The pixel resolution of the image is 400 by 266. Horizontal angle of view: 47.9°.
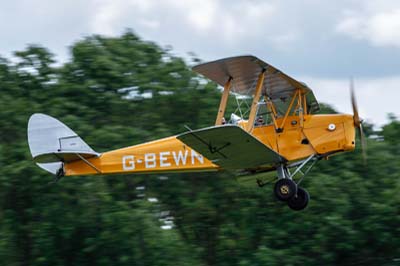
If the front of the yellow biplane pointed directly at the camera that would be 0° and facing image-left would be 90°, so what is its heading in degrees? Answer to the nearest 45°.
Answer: approximately 270°
